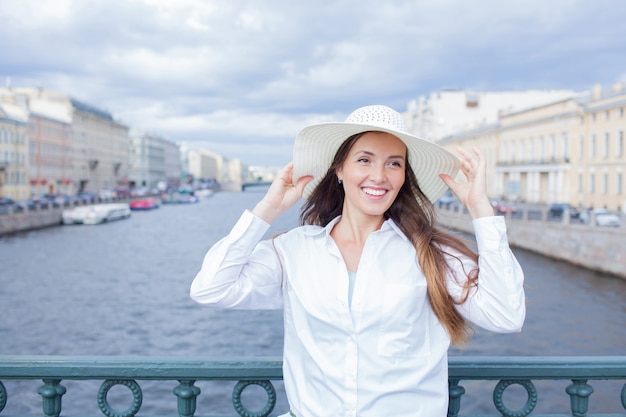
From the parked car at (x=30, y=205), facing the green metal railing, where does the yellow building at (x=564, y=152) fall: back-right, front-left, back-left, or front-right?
front-left

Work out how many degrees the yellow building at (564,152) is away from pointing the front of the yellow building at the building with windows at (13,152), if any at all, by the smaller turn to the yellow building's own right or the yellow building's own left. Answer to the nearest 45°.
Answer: approximately 45° to the yellow building's own right

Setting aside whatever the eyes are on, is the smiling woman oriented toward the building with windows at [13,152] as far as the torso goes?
no

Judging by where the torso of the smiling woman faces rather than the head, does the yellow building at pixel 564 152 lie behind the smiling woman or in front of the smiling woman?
behind

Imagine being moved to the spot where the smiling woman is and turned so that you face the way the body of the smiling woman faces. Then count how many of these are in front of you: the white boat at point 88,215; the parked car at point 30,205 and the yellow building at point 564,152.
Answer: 0

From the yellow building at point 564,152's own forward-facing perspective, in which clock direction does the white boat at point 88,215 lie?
The white boat is roughly at 1 o'clock from the yellow building.

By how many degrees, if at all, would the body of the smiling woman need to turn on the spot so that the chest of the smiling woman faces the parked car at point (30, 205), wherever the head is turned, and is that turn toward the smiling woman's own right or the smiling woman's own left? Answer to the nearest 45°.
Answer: approximately 135° to the smiling woman's own right

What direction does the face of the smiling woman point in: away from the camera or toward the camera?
toward the camera

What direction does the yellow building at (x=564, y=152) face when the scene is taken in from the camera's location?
facing the viewer and to the left of the viewer

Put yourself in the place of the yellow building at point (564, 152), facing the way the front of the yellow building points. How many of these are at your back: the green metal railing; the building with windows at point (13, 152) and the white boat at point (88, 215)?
0

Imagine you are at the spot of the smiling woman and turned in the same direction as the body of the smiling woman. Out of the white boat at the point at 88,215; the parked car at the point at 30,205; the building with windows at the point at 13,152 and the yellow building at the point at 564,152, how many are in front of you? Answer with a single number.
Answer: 0

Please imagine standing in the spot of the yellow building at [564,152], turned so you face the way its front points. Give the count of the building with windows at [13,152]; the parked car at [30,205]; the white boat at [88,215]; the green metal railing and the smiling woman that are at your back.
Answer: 0

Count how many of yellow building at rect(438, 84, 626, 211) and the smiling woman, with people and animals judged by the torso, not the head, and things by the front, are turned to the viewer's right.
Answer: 0

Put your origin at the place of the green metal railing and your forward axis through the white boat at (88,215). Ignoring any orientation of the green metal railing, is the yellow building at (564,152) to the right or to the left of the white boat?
right

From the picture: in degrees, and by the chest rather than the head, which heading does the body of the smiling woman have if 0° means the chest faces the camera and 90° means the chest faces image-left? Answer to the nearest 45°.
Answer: approximately 0°

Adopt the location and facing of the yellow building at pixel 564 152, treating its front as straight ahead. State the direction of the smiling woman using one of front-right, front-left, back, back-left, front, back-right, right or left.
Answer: front-left
